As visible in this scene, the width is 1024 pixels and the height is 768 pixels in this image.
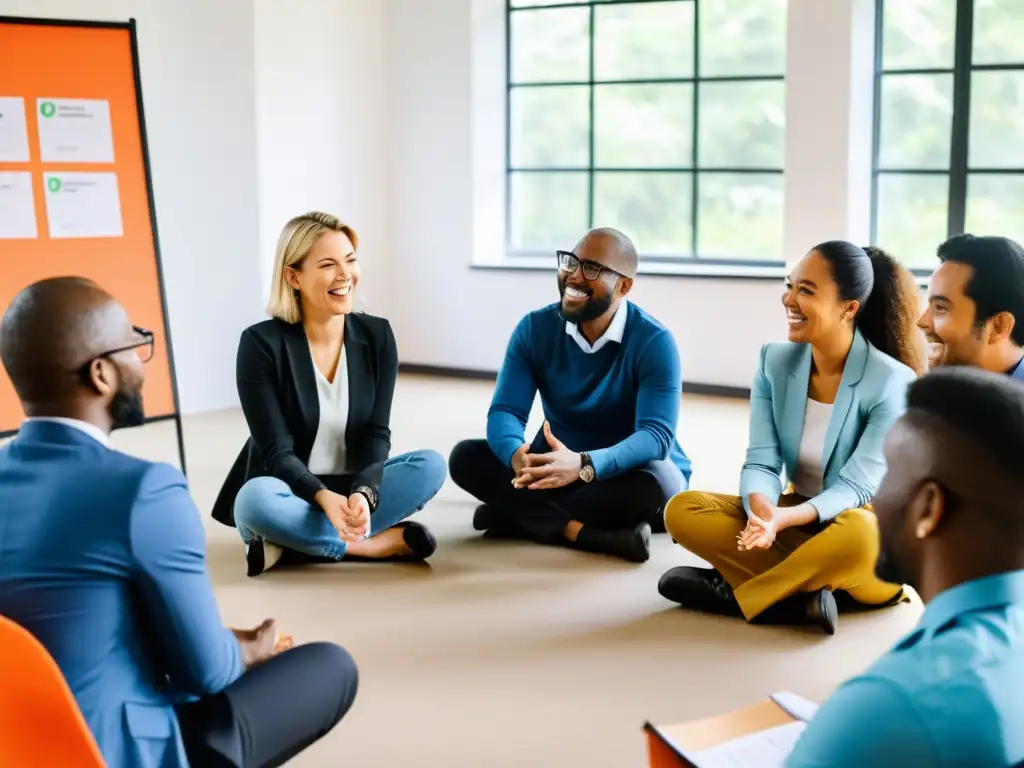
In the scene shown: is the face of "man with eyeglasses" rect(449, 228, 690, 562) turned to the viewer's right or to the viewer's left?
to the viewer's left

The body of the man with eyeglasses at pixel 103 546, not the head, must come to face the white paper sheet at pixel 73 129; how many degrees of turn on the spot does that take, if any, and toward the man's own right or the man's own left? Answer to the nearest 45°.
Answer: approximately 45° to the man's own left

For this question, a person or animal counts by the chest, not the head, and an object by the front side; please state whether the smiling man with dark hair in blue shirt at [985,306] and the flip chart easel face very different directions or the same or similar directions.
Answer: very different directions

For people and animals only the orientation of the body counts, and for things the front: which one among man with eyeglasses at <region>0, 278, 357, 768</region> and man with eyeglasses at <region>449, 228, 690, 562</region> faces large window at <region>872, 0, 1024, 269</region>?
man with eyeglasses at <region>0, 278, 357, 768</region>

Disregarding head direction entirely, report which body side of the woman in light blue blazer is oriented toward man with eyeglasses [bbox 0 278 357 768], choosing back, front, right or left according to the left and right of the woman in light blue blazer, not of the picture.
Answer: front

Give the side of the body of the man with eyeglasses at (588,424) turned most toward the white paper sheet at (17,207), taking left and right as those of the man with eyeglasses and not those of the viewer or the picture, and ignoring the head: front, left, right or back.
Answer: right

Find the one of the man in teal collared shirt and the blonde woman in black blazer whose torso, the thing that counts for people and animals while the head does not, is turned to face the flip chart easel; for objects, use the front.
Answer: the man in teal collared shirt

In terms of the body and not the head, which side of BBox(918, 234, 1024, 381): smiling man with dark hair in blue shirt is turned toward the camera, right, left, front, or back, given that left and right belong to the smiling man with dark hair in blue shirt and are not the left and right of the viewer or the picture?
left

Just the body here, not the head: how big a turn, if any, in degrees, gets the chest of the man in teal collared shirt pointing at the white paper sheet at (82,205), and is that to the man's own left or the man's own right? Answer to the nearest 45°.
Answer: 0° — they already face it

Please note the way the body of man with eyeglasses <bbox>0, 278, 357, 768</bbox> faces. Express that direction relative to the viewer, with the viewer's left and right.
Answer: facing away from the viewer and to the right of the viewer

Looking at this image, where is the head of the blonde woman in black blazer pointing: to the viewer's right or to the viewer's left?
to the viewer's right

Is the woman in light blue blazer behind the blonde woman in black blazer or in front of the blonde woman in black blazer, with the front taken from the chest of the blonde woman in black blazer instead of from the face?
in front

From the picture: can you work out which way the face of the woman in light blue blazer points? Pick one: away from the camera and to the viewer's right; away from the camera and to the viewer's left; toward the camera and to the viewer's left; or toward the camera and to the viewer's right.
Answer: toward the camera and to the viewer's left
